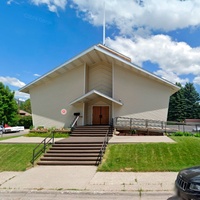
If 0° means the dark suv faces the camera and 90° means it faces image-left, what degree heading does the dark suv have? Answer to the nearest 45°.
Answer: approximately 45°

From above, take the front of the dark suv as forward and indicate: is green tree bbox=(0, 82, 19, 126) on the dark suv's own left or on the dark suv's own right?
on the dark suv's own right
